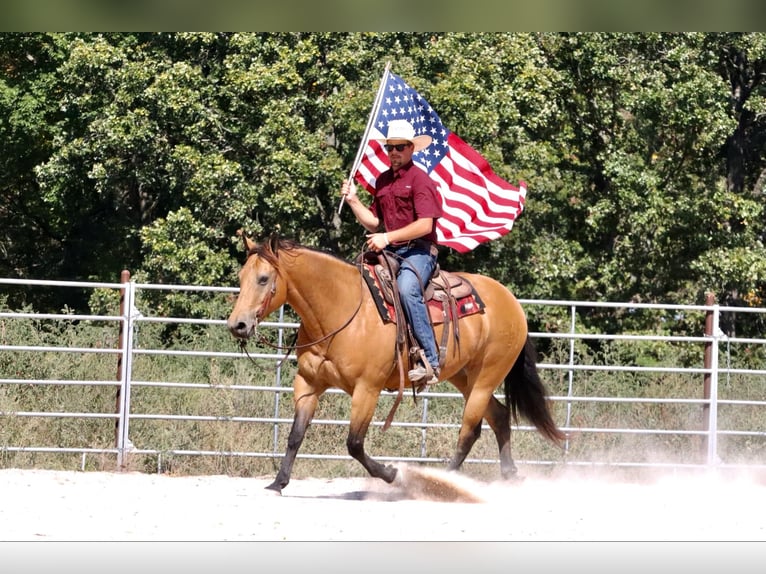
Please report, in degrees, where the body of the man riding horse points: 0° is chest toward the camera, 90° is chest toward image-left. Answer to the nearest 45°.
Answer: approximately 45°

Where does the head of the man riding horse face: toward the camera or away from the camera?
toward the camera
